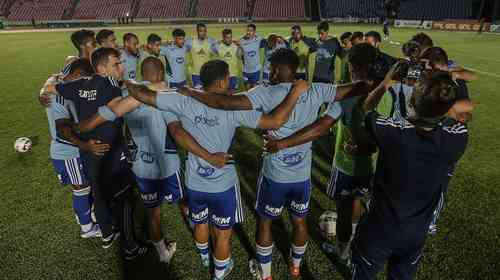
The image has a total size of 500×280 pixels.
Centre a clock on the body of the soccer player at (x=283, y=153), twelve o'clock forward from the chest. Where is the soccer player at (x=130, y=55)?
the soccer player at (x=130, y=55) is roughly at 11 o'clock from the soccer player at (x=283, y=153).

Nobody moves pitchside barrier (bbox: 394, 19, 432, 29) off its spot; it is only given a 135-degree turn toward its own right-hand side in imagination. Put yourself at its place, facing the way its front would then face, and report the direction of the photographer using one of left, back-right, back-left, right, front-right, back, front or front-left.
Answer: back-left

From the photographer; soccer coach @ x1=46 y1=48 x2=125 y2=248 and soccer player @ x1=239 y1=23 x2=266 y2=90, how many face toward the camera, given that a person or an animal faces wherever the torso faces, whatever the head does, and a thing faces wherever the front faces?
1

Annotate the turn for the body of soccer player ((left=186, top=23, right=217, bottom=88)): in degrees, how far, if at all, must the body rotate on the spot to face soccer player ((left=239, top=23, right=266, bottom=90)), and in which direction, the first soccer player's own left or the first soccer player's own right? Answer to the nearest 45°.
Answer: approximately 90° to the first soccer player's own left

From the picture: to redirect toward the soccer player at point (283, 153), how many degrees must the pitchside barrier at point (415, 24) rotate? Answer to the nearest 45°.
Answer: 0° — it already faces them

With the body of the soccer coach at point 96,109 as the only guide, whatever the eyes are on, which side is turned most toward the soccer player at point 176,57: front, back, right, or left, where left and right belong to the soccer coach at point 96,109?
front

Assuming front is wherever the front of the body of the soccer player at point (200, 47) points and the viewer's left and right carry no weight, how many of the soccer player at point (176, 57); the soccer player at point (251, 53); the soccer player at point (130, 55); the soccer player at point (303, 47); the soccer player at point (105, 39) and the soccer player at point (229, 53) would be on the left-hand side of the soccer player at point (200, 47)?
3

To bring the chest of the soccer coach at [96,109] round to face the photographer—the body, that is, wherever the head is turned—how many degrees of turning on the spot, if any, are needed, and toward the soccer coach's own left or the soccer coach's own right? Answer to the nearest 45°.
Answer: approximately 90° to the soccer coach's own right

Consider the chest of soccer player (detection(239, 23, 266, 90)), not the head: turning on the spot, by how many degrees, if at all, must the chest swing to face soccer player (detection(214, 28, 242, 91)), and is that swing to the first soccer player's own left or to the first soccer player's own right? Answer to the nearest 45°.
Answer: approximately 45° to the first soccer player's own right

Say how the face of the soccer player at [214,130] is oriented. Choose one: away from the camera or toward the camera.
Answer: away from the camera

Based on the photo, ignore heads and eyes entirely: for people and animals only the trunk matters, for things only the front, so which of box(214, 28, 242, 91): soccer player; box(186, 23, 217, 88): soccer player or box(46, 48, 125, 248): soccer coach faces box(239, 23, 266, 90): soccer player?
box(46, 48, 125, 248): soccer coach

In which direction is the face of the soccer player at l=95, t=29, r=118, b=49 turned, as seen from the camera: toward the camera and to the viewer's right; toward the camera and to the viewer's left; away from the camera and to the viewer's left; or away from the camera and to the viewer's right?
toward the camera and to the viewer's right

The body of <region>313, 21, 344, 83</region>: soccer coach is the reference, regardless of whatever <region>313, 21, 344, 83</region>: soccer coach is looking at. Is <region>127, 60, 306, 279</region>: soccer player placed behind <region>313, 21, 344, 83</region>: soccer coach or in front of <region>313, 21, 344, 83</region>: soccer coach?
in front

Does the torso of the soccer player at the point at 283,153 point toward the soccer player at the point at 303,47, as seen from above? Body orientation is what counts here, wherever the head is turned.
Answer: yes

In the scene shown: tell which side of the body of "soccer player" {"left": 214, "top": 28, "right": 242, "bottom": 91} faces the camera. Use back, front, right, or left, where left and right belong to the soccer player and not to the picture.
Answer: front

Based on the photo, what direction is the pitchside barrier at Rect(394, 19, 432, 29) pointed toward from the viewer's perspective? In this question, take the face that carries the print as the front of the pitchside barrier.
toward the camera

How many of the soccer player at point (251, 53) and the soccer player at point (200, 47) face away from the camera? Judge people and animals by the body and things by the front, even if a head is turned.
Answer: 0
